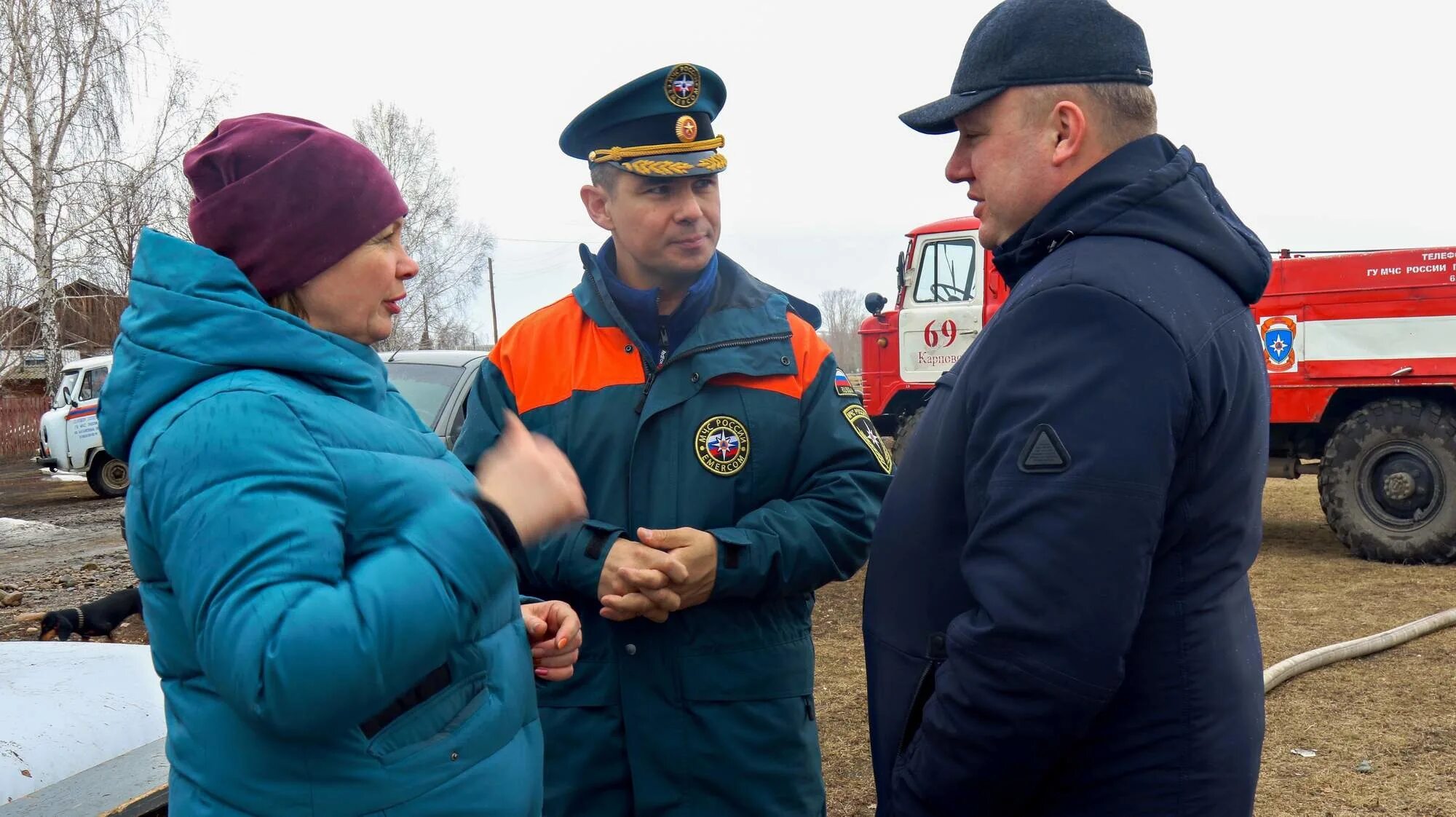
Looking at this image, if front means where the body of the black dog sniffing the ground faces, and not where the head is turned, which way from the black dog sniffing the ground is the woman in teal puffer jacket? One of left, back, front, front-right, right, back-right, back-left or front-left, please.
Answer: left

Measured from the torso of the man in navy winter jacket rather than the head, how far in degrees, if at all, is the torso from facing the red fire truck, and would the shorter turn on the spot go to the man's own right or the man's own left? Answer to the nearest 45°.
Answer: approximately 90° to the man's own right

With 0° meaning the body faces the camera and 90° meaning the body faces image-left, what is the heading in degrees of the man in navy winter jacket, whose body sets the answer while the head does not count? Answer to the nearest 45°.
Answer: approximately 90°

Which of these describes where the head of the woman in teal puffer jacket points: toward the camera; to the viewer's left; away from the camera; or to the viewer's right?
to the viewer's right

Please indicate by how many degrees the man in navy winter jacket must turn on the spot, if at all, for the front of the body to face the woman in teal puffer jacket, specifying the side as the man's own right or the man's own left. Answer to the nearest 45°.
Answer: approximately 45° to the man's own left

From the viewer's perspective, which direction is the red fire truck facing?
to the viewer's left

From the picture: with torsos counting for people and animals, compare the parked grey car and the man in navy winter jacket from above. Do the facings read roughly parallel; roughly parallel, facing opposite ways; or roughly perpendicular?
roughly perpendicular

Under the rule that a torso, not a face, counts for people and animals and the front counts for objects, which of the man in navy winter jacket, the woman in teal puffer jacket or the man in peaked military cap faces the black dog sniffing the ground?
the man in navy winter jacket

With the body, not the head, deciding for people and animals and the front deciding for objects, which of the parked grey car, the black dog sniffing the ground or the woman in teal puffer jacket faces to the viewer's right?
the woman in teal puffer jacket

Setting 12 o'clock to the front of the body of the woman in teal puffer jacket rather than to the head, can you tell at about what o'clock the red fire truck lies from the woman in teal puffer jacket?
The red fire truck is roughly at 11 o'clock from the woman in teal puffer jacket.

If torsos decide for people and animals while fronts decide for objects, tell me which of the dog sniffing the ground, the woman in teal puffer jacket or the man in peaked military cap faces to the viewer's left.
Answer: the dog sniffing the ground

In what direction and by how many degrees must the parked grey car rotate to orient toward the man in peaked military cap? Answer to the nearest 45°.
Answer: approximately 45° to its left

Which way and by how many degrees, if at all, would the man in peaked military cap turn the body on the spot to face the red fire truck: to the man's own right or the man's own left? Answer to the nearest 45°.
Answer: approximately 135° to the man's own left
